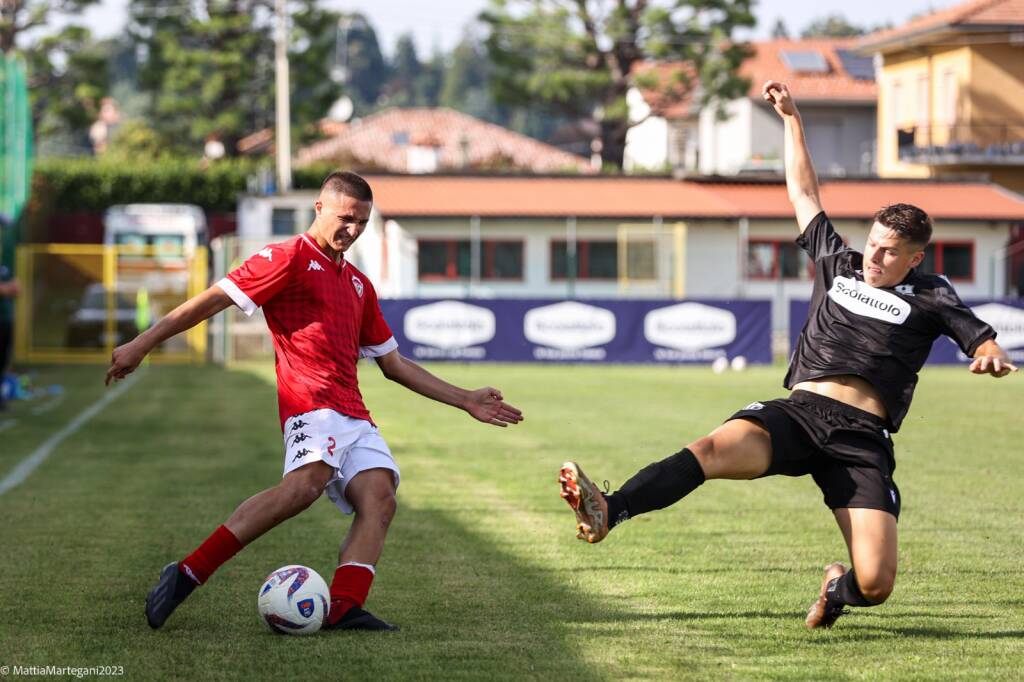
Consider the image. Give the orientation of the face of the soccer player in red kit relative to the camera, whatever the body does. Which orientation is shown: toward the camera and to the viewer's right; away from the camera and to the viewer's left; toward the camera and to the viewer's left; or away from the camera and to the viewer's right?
toward the camera and to the viewer's right

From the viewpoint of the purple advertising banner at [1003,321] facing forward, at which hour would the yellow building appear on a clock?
The yellow building is roughly at 6 o'clock from the purple advertising banner.

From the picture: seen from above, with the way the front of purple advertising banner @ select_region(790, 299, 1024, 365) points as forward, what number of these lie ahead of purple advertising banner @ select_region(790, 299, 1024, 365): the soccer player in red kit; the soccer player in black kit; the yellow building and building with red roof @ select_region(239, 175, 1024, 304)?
2

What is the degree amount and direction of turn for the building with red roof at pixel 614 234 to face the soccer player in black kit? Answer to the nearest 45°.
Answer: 0° — it already faces them

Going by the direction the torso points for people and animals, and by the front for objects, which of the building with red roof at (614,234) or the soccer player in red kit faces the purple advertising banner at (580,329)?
the building with red roof

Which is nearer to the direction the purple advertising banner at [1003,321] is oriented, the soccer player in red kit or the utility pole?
the soccer player in red kit

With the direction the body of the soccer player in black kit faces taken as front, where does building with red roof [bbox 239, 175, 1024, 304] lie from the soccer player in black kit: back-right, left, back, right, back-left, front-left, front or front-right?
back-right

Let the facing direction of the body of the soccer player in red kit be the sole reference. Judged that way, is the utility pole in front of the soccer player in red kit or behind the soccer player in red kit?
behind

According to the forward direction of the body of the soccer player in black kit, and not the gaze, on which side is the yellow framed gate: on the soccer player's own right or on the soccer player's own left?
on the soccer player's own right

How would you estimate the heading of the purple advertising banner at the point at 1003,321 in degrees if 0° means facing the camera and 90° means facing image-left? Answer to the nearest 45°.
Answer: approximately 0°

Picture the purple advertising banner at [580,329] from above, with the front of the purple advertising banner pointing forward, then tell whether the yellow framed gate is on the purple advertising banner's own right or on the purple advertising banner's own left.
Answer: on the purple advertising banner's own right
